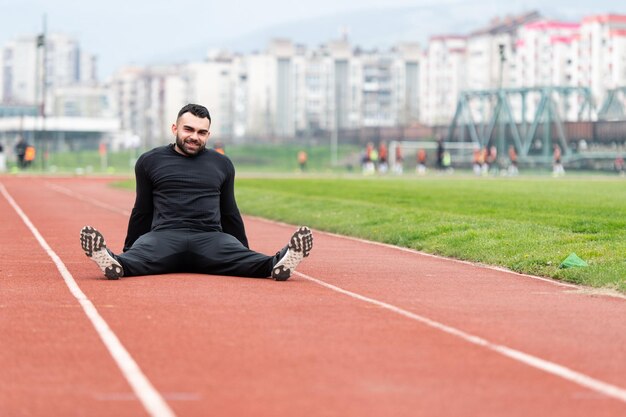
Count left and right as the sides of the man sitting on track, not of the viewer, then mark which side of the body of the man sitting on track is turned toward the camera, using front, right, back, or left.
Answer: front
